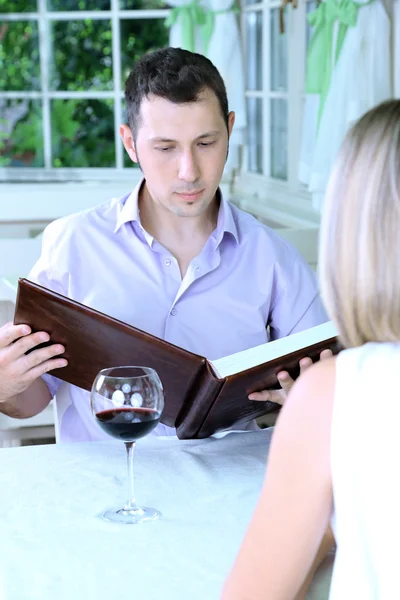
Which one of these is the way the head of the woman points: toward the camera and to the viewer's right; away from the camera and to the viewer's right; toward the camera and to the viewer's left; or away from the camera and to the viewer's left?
away from the camera and to the viewer's left

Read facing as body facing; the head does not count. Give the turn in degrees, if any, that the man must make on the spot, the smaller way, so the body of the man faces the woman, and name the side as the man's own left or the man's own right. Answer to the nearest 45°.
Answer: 0° — they already face them

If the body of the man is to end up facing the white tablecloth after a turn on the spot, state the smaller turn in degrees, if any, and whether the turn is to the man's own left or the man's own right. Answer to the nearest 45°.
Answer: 0° — they already face it

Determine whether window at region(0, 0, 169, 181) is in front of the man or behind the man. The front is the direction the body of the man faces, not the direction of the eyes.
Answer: behind

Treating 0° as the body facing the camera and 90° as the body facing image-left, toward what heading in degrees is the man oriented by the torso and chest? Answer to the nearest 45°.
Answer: approximately 0°

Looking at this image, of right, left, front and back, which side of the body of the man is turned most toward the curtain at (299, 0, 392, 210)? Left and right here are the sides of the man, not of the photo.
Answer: back

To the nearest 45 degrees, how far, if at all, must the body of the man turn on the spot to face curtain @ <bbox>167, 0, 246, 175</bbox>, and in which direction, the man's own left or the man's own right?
approximately 180°

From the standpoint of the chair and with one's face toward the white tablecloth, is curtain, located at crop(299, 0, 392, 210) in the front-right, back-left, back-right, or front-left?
back-left

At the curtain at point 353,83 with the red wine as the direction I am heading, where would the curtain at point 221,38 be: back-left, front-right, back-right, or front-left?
back-right
